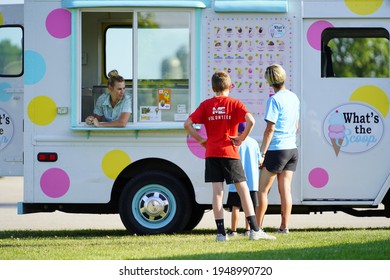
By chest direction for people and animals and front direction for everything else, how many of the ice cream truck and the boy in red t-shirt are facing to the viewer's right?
1

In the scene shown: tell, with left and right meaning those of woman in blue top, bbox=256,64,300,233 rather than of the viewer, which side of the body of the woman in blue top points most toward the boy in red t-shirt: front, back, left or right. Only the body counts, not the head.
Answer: left

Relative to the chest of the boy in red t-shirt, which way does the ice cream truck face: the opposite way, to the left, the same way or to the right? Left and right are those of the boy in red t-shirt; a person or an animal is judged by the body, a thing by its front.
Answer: to the right

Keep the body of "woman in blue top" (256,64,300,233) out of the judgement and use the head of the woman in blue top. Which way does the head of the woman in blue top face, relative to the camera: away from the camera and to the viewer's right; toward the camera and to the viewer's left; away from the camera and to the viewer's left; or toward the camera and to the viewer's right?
away from the camera and to the viewer's left

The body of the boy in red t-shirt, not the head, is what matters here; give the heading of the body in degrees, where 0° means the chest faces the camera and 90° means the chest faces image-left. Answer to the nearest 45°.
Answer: approximately 180°

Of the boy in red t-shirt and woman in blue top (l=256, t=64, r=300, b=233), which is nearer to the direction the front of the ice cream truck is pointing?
the woman in blue top

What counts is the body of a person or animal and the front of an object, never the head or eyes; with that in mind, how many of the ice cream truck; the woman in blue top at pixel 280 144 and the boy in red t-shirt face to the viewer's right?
1

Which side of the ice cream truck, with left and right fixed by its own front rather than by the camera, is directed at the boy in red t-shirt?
right

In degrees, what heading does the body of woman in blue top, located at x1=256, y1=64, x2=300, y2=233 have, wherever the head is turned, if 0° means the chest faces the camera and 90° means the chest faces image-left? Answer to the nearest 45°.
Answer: approximately 135°

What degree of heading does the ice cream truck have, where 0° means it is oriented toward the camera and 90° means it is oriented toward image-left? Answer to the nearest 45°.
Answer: approximately 270°

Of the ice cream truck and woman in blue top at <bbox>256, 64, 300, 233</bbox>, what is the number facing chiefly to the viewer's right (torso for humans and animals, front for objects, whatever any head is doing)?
1

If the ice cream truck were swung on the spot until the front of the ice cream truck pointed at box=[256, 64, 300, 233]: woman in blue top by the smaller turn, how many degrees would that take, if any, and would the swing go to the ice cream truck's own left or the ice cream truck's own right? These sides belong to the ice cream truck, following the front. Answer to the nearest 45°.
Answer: approximately 45° to the ice cream truck's own right
